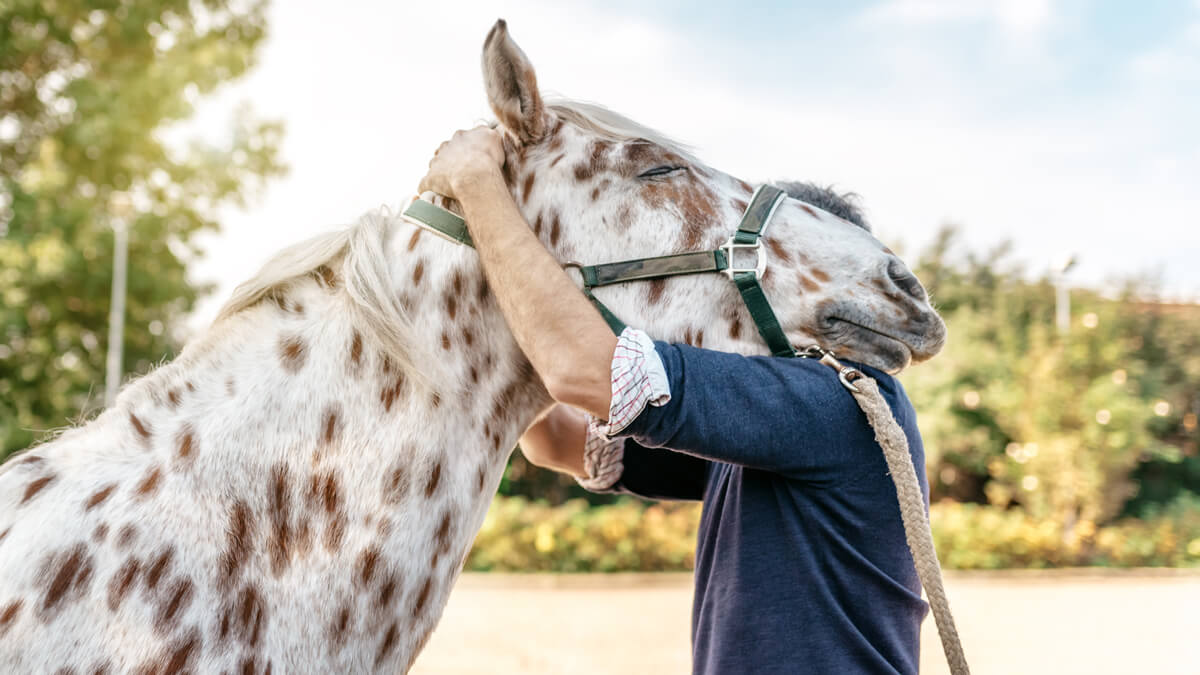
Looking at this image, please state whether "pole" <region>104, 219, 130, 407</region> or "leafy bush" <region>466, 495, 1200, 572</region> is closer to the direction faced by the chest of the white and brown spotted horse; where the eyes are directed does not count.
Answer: the leafy bush

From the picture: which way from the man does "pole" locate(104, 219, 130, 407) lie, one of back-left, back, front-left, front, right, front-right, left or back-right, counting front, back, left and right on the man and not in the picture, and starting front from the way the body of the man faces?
front-right

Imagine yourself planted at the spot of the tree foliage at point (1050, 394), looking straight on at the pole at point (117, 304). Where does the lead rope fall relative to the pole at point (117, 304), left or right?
left

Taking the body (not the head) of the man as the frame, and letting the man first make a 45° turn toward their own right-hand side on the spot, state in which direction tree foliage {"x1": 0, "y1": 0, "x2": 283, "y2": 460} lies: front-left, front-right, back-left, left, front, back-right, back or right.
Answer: front

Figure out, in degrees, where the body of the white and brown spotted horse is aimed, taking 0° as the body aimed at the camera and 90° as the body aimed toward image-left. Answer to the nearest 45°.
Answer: approximately 270°

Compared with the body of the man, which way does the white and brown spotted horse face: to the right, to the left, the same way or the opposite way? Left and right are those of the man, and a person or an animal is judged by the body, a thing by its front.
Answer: the opposite way

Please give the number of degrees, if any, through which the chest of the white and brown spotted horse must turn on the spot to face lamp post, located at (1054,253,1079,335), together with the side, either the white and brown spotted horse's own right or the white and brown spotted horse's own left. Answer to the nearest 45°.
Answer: approximately 45° to the white and brown spotted horse's own left

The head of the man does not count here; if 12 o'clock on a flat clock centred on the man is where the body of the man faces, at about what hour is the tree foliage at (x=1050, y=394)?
The tree foliage is roughly at 4 o'clock from the man.

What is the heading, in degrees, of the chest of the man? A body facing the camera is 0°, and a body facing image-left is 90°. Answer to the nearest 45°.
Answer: approximately 90°
